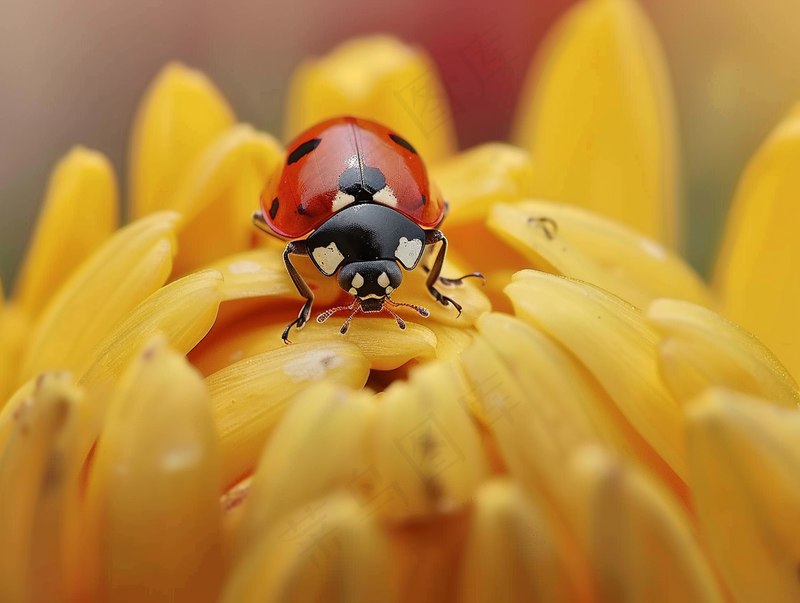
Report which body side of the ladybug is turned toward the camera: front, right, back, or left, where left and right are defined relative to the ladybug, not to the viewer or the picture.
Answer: front
